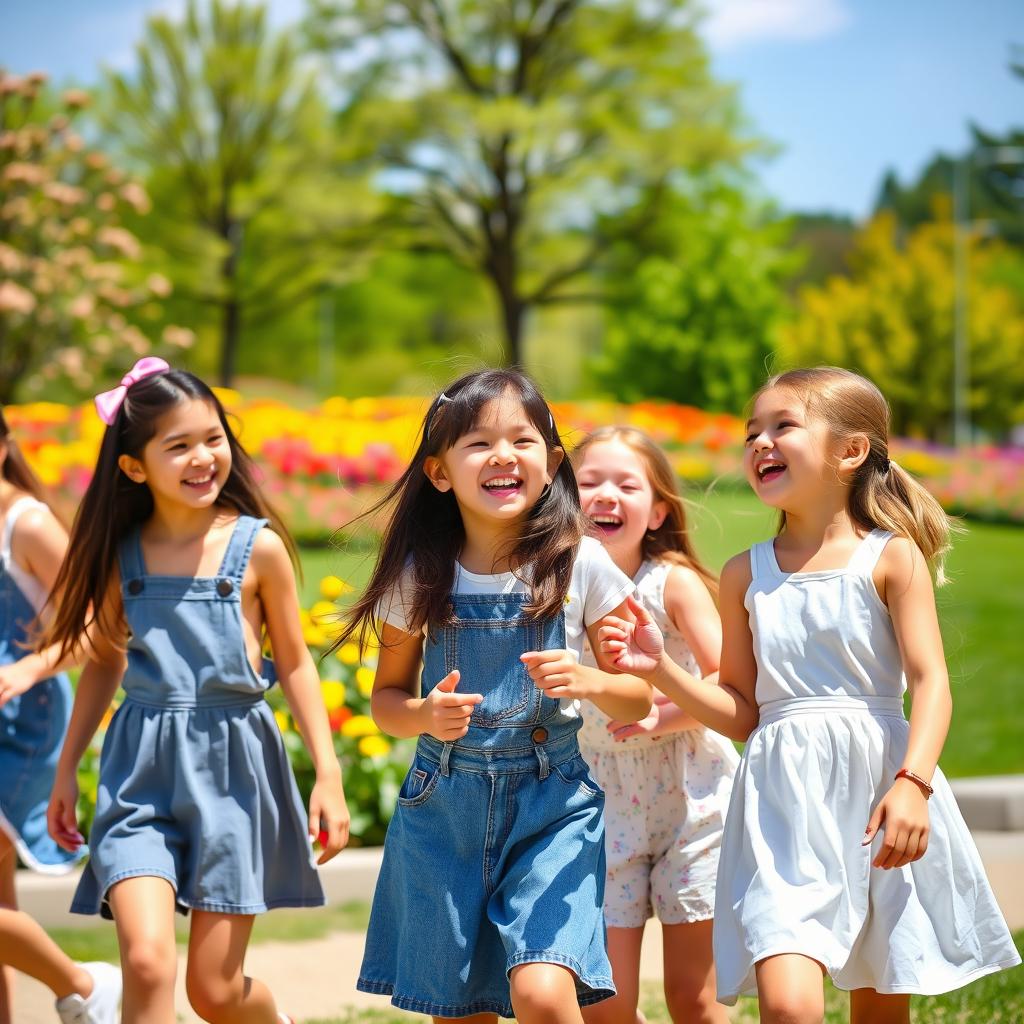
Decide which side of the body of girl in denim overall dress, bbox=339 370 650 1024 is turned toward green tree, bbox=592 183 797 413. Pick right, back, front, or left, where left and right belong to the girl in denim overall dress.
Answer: back

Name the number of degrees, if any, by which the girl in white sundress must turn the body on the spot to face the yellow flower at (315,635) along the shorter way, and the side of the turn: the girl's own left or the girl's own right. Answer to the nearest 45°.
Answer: approximately 90° to the girl's own right

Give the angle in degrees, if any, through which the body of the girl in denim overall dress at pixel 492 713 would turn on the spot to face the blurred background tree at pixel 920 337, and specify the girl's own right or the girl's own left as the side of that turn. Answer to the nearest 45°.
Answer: approximately 180°

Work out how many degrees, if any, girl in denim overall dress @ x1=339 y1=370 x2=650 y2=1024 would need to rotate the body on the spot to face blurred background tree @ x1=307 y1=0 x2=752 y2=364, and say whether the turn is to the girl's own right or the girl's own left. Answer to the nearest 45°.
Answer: approximately 180°

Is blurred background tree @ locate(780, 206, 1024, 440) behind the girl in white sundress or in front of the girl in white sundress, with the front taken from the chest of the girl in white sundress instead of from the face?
behind

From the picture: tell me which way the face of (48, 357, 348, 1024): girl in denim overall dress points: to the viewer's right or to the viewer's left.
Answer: to the viewer's right

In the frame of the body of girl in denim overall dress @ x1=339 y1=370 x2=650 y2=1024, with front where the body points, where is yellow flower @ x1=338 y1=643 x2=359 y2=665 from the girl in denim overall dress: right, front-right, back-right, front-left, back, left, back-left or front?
back

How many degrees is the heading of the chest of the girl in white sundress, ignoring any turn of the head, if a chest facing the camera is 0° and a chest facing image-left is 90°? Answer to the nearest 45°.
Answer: approximately 45°

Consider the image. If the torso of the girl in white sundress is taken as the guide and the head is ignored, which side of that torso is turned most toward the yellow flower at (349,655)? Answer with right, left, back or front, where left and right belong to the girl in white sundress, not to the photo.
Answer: right

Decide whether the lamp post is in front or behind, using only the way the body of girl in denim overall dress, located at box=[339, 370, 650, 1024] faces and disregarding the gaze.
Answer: behind
